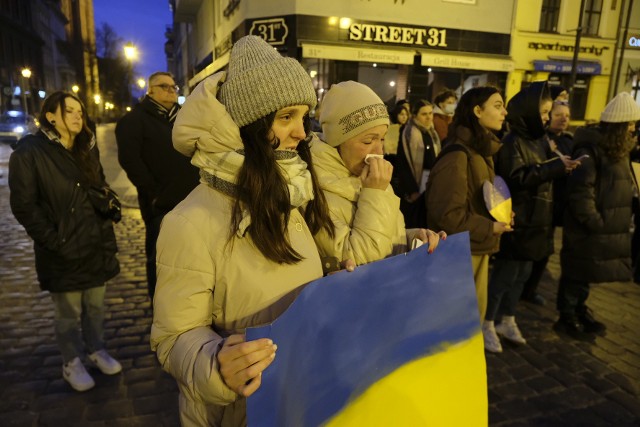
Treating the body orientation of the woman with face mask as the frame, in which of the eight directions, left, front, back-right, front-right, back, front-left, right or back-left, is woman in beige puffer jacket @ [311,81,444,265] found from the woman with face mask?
front-right

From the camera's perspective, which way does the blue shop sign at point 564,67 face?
toward the camera

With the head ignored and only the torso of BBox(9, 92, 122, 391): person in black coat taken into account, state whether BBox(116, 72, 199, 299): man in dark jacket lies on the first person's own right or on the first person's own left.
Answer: on the first person's own left

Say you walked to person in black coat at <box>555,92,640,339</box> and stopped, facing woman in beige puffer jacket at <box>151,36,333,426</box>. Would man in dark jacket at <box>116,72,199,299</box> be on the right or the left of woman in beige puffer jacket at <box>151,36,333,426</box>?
right

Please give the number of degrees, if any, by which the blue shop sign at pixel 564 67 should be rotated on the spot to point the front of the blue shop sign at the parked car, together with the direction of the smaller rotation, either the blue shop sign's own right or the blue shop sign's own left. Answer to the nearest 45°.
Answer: approximately 90° to the blue shop sign's own right

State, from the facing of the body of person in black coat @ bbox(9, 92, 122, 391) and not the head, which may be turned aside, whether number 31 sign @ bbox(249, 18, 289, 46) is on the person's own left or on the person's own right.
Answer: on the person's own left

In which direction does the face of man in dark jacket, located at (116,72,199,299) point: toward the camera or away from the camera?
toward the camera

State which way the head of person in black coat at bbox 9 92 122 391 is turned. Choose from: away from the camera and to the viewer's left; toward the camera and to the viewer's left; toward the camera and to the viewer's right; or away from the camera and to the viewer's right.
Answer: toward the camera and to the viewer's right

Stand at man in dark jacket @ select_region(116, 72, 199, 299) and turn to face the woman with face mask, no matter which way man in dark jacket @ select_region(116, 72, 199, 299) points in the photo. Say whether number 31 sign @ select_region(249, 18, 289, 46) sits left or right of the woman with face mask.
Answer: left

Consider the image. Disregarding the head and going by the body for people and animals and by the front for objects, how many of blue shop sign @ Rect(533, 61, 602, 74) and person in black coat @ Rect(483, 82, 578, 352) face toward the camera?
1

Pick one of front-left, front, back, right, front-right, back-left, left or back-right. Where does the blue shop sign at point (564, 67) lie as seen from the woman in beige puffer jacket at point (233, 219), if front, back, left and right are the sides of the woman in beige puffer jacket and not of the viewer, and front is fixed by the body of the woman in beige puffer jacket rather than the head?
left

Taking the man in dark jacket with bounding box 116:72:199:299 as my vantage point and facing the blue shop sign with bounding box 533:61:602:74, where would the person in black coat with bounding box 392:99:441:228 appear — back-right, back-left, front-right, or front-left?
front-right

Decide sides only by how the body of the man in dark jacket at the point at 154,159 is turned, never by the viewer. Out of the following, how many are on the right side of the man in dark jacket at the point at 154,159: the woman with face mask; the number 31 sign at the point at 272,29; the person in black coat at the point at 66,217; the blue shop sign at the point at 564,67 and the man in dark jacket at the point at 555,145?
1

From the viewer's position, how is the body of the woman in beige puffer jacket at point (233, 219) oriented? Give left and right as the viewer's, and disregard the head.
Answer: facing the viewer and to the right of the viewer

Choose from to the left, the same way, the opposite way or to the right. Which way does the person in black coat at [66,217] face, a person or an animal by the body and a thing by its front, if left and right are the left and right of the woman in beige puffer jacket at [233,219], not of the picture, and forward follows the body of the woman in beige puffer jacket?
the same way

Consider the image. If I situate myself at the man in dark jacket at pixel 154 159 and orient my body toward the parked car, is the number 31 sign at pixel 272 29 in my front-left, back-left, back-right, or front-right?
front-right

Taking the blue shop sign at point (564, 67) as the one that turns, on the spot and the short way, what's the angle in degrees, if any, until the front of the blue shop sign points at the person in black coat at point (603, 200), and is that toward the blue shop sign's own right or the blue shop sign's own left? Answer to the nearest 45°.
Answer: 0° — it already faces them
